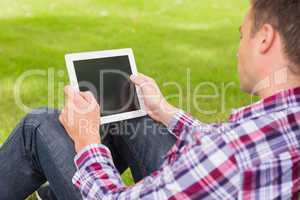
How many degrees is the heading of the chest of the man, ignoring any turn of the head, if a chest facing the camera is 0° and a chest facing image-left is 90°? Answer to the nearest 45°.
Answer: approximately 135°

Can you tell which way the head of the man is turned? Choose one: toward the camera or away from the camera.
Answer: away from the camera
